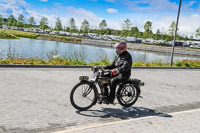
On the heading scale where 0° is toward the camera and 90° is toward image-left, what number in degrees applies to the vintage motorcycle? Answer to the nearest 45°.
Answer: approximately 45°
